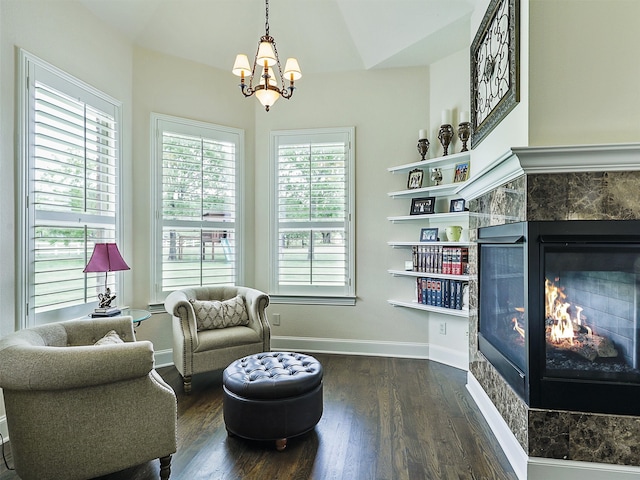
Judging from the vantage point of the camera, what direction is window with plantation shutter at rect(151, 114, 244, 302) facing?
facing the viewer and to the right of the viewer

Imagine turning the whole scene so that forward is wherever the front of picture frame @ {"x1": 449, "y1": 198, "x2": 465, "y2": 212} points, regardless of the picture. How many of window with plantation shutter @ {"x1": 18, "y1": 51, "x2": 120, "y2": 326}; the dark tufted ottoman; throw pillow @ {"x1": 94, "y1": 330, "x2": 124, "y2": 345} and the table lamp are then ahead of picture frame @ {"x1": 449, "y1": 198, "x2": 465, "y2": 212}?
4

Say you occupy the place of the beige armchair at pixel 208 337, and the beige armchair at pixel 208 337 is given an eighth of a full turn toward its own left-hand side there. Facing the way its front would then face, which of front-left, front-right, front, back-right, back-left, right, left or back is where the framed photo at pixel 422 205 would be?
front

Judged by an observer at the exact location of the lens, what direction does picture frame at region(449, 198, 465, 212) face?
facing the viewer and to the left of the viewer

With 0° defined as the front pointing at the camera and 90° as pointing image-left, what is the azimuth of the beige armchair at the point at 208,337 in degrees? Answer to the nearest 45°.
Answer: approximately 315°

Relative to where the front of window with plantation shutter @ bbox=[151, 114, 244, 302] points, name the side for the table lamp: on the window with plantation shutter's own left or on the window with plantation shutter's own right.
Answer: on the window with plantation shutter's own right

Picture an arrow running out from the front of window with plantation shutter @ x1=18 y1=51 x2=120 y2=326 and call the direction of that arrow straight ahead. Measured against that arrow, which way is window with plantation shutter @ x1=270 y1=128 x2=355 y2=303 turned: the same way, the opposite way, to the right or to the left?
to the right

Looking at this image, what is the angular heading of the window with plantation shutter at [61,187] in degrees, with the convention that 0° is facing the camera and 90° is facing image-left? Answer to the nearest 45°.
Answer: approximately 315°

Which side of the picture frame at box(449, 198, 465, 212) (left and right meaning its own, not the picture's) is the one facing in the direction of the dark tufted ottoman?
front
